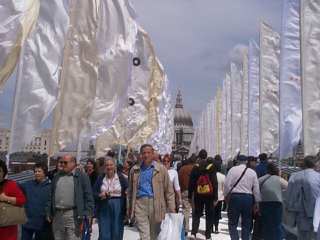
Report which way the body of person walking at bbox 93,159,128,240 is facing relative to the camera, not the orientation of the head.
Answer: toward the camera

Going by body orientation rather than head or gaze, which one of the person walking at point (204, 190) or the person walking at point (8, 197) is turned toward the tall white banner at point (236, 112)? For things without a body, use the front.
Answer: the person walking at point (204, 190)

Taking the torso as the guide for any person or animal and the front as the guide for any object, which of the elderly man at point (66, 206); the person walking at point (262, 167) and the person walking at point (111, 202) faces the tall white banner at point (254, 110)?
the person walking at point (262, 167)

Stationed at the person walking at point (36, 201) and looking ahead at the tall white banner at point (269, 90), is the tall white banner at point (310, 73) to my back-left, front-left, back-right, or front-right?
front-right

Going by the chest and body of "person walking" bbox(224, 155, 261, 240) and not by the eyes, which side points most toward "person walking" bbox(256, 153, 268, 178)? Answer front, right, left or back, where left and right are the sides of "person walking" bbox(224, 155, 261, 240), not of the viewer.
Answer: front

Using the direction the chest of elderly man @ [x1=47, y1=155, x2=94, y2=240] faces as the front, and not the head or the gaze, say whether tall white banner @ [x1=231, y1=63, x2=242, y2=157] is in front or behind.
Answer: behind

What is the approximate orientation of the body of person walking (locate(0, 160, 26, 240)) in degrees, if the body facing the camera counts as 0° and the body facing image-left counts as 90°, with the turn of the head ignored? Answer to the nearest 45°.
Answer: approximately 0°

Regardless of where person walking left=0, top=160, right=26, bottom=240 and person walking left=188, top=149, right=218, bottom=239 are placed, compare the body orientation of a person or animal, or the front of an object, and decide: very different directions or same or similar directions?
very different directions

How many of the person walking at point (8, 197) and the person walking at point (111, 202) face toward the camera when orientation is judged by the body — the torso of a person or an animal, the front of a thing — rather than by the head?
2

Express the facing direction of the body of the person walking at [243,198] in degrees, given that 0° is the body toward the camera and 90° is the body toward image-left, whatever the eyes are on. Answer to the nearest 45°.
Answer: approximately 180°

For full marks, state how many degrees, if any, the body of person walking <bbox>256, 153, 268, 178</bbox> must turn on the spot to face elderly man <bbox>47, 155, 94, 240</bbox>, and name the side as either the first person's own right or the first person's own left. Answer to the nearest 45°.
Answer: approximately 135° to the first person's own left

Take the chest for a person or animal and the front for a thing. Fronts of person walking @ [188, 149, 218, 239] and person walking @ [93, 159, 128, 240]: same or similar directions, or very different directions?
very different directions

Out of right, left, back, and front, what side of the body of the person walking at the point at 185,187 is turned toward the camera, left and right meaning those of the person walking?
back
